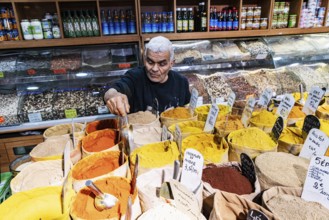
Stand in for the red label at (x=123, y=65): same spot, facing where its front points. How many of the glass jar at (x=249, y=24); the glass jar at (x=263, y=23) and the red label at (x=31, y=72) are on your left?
2

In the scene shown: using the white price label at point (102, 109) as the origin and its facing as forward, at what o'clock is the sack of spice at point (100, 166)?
The sack of spice is roughly at 12 o'clock from the white price label.

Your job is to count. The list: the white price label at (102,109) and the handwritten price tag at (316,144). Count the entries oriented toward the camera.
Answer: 2

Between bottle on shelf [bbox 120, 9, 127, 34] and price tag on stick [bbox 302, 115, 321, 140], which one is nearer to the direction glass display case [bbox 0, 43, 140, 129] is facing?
the price tag on stick

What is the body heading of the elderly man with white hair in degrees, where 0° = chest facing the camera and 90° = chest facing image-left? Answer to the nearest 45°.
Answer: approximately 0°

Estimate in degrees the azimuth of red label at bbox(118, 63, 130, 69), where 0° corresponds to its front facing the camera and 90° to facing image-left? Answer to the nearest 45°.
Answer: approximately 0°

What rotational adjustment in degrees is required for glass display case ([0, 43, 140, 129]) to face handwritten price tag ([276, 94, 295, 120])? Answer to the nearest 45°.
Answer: approximately 45° to its left

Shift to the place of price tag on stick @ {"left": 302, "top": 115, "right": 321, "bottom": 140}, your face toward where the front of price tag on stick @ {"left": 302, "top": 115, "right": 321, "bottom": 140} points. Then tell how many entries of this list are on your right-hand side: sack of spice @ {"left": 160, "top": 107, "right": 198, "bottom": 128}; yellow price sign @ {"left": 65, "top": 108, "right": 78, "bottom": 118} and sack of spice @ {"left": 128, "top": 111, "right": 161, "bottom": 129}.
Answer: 3

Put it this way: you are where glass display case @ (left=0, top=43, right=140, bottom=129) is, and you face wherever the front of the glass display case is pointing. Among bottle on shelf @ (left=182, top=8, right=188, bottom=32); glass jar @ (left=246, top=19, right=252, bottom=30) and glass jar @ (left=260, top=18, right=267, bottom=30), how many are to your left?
3
